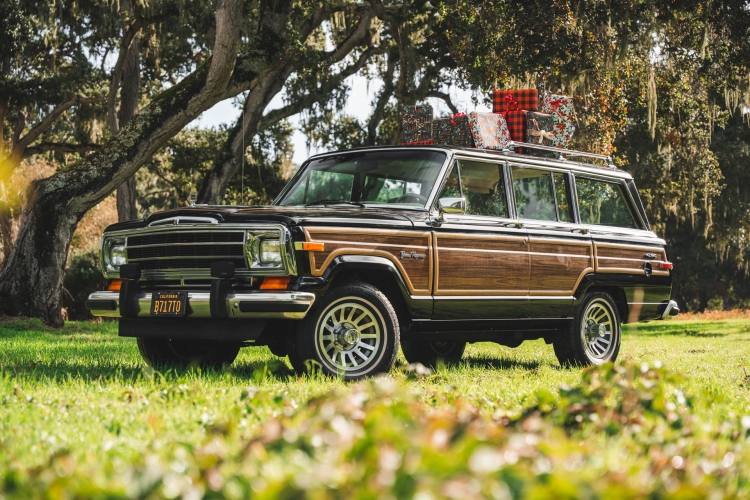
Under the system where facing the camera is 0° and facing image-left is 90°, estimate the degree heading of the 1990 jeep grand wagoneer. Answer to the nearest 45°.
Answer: approximately 45°
